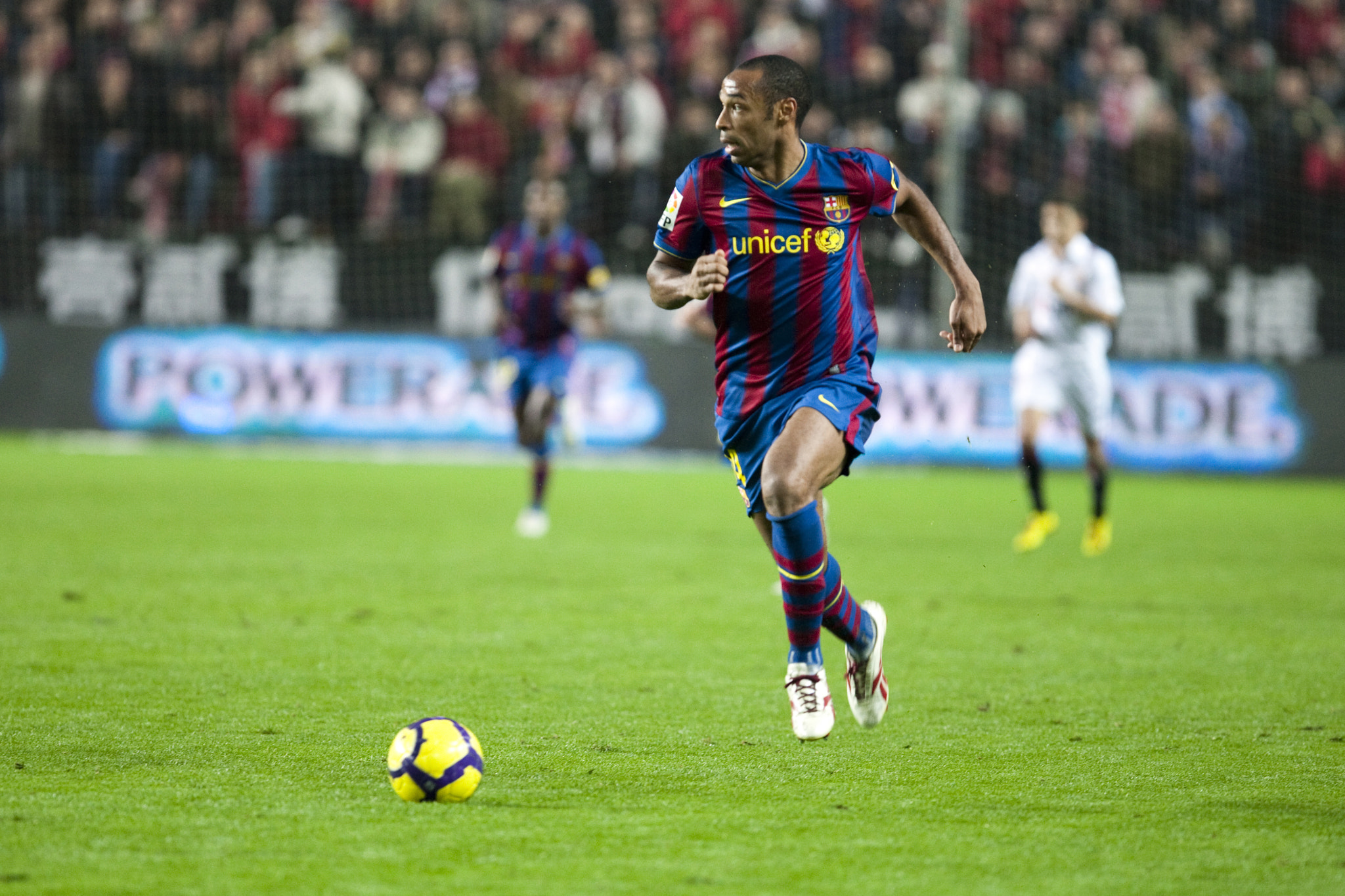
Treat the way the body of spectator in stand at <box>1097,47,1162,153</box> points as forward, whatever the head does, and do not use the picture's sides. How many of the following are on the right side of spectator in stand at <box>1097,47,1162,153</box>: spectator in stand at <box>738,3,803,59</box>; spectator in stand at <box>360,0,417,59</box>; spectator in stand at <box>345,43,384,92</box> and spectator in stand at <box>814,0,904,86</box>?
4

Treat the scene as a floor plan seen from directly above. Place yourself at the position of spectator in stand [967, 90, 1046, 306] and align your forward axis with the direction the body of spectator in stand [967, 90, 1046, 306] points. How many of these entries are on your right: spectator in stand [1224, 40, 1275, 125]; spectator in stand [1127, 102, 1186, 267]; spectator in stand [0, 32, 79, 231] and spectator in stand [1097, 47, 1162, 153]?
1

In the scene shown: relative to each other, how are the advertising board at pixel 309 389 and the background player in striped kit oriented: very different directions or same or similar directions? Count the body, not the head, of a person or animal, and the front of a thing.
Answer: same or similar directions

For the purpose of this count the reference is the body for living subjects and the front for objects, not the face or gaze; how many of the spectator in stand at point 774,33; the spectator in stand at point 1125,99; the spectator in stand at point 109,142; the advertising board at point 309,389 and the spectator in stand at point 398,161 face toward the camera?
5

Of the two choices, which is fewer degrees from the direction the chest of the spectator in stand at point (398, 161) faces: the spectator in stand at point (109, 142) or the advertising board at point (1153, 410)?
the advertising board

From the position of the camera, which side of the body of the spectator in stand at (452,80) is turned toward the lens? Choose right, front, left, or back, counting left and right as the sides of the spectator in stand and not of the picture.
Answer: front

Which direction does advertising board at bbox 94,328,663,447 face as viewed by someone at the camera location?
facing the viewer

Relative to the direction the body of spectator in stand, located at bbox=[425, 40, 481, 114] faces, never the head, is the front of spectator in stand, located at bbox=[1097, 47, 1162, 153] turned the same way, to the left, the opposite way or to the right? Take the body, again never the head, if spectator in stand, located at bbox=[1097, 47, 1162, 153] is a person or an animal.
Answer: the same way

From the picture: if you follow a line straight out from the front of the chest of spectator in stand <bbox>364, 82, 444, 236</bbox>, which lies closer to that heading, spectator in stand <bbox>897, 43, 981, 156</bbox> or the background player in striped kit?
the background player in striped kit

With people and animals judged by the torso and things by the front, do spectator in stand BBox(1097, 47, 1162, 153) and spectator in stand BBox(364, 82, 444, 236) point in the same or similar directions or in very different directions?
same or similar directions

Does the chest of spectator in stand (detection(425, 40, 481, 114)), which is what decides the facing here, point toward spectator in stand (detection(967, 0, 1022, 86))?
no

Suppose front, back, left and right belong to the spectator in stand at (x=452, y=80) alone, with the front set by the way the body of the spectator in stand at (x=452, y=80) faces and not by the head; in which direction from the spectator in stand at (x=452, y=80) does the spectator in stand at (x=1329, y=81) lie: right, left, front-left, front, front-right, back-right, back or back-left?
left

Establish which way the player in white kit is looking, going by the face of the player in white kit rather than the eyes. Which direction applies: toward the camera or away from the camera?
toward the camera

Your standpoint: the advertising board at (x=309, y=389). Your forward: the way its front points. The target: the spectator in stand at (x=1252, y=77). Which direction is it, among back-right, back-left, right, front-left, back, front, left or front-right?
left

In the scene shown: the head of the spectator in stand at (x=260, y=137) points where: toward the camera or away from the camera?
toward the camera

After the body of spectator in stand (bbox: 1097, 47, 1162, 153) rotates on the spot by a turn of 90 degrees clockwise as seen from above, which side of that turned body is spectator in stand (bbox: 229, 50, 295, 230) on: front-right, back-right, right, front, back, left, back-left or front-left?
front

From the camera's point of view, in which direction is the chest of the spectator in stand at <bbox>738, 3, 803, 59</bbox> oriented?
toward the camera

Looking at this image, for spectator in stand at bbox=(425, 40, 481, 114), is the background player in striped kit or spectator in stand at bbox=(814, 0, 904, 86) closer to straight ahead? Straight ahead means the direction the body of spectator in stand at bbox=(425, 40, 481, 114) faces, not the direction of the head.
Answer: the background player in striped kit

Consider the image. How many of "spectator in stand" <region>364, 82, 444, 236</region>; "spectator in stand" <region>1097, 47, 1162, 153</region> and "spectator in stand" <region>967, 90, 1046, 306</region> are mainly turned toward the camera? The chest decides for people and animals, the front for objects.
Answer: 3
